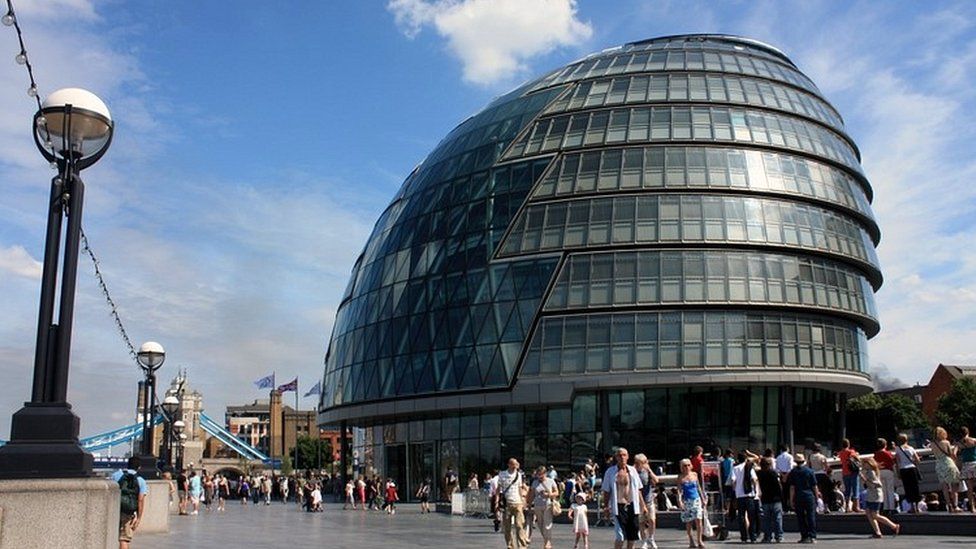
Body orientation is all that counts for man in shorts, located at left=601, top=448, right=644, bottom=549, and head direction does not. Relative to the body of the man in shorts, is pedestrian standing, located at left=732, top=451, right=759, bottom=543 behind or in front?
behind

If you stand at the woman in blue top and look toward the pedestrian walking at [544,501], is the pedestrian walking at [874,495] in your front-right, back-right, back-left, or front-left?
back-right

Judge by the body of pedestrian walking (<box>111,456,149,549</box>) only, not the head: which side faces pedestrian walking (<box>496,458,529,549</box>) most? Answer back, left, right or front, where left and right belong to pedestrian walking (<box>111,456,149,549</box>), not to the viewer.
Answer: right

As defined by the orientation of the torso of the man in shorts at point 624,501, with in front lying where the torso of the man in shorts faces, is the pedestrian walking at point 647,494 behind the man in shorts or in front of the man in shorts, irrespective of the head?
behind

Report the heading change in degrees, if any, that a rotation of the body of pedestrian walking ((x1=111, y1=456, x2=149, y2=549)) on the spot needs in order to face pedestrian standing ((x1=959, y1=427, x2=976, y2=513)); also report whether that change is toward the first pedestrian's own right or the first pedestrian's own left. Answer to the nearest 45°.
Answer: approximately 90° to the first pedestrian's own right
